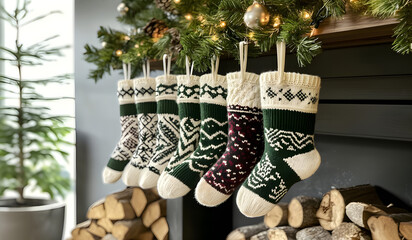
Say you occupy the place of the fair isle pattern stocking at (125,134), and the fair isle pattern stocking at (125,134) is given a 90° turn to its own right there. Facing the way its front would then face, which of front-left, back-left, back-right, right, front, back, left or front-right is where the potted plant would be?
front-left

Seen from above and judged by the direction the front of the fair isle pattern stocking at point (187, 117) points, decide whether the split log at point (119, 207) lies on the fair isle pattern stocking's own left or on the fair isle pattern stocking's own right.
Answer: on the fair isle pattern stocking's own right
